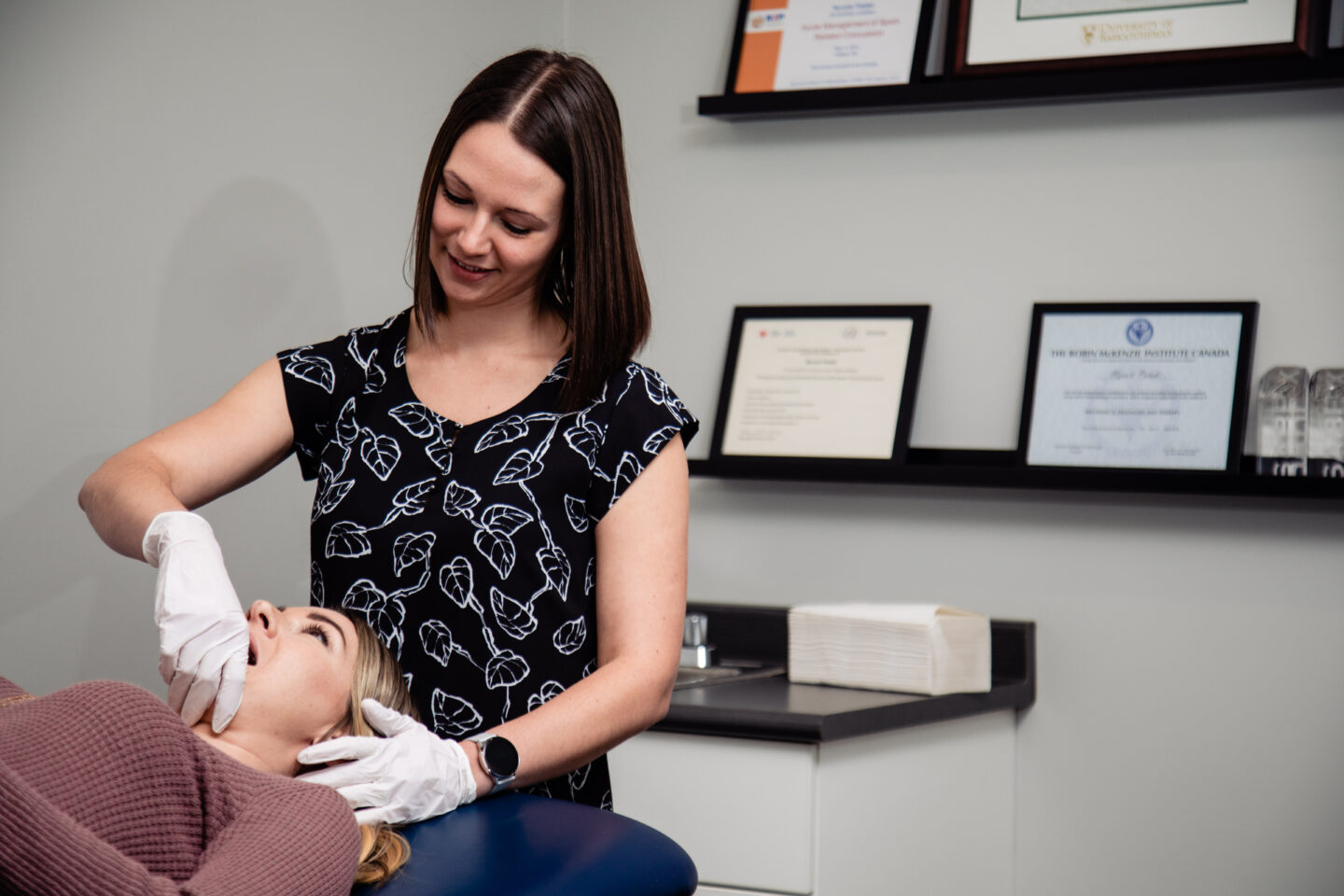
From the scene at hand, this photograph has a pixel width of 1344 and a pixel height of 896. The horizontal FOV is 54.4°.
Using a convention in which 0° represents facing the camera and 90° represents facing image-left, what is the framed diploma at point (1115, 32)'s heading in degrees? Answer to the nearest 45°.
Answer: approximately 0°

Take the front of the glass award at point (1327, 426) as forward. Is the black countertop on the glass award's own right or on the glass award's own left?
on the glass award's own right

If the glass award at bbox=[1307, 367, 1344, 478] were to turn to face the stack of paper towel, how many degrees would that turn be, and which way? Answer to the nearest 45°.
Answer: approximately 90° to its right

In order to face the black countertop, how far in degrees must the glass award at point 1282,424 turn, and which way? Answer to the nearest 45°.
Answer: approximately 45° to its right
